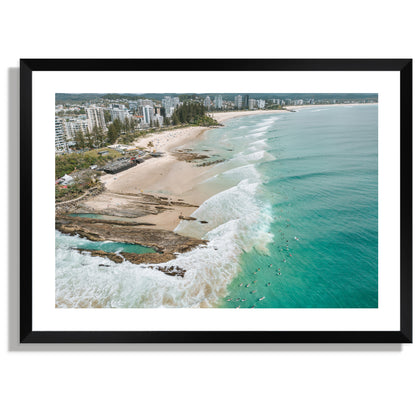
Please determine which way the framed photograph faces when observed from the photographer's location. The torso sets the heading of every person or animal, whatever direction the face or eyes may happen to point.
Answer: facing the viewer
